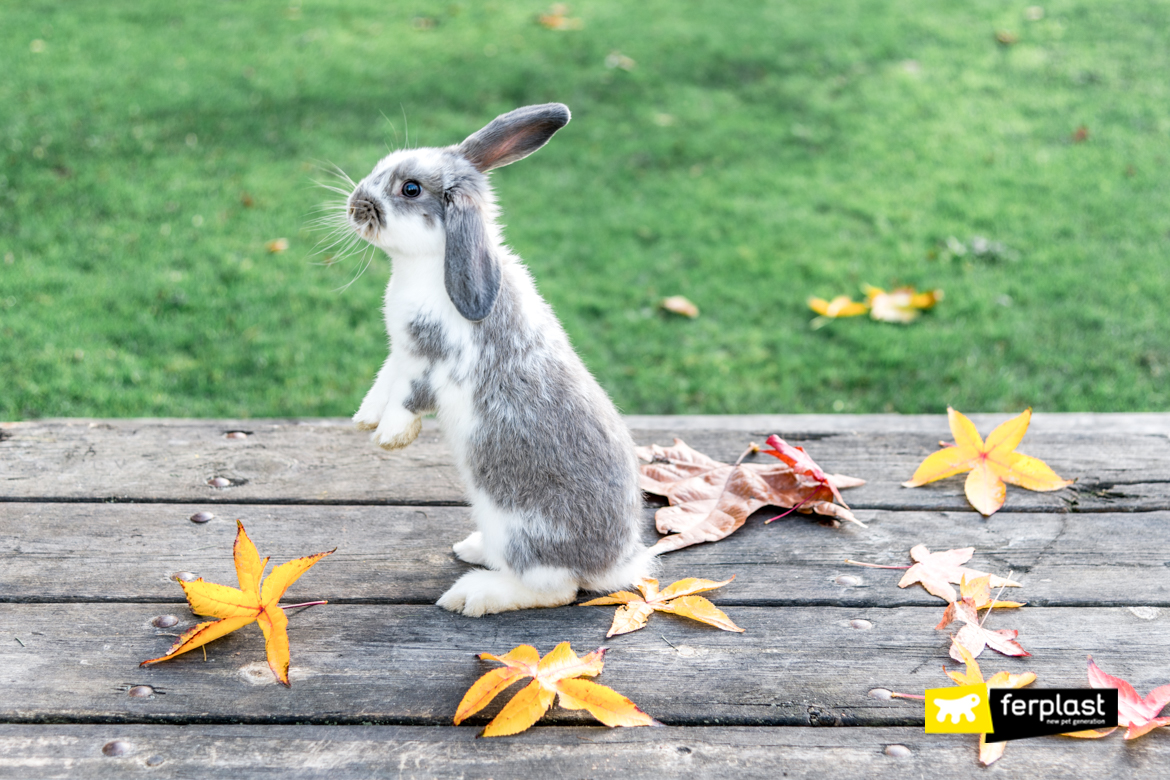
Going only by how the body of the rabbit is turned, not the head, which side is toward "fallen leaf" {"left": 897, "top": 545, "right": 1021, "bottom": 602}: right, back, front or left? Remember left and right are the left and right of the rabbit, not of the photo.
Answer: back

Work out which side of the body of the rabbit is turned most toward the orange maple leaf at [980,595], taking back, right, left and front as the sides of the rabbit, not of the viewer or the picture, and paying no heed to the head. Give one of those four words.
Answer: back

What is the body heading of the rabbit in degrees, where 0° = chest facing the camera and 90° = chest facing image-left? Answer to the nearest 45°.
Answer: approximately 90°
